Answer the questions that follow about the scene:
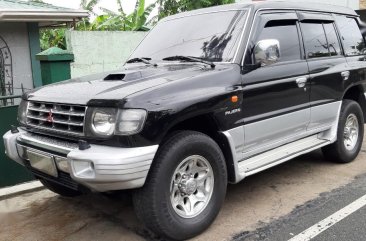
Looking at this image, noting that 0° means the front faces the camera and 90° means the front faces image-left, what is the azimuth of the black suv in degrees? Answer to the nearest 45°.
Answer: approximately 45°

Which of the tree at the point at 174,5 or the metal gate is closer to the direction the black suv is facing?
the metal gate

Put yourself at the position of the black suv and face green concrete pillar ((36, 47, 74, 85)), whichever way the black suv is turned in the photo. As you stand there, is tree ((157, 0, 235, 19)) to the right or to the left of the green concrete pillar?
right

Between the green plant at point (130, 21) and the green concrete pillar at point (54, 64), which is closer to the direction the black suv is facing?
the green concrete pillar

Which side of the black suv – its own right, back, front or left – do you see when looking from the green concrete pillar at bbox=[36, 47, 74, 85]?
right

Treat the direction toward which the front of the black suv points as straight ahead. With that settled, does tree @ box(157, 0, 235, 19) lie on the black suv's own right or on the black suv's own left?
on the black suv's own right

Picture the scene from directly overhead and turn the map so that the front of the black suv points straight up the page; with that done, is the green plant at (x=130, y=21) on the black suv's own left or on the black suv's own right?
on the black suv's own right

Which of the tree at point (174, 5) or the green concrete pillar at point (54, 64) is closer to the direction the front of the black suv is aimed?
the green concrete pillar
